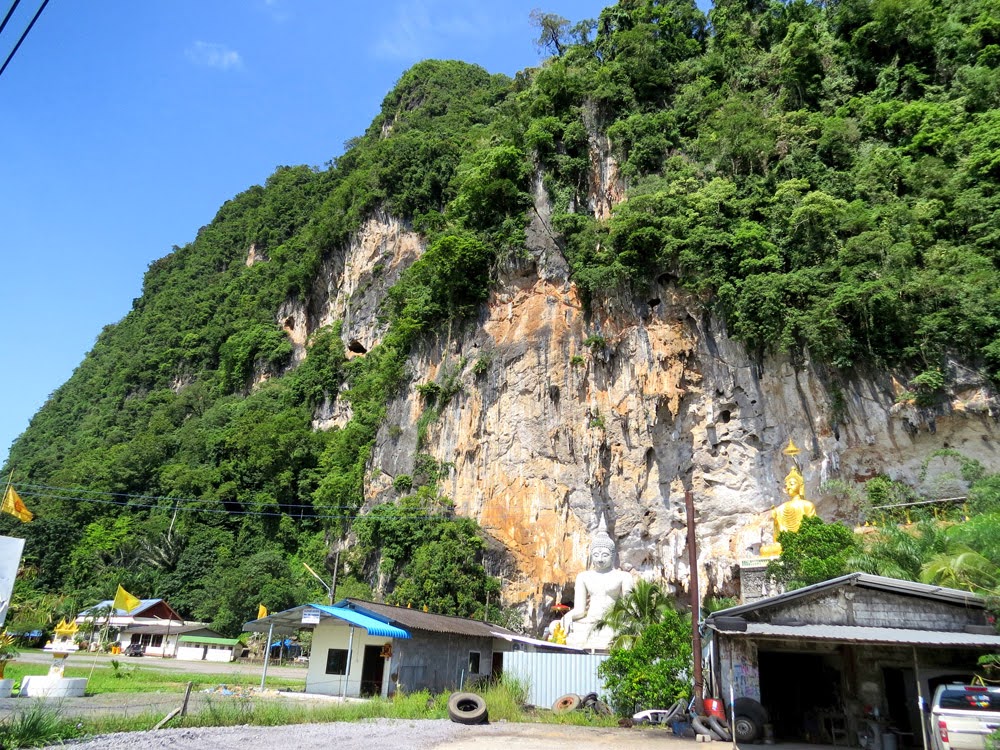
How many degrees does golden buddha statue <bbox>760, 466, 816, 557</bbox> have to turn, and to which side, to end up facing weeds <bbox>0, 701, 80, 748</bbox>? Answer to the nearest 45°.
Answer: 0° — it already faces it

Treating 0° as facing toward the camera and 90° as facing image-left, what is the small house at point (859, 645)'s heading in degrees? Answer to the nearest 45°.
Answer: approximately 0°

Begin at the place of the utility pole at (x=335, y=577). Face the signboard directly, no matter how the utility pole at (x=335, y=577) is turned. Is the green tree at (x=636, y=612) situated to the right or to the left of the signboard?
left

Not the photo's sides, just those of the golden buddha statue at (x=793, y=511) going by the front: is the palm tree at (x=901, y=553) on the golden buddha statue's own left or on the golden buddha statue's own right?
on the golden buddha statue's own left

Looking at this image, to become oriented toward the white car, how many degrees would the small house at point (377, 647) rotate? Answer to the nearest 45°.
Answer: approximately 90° to its left
